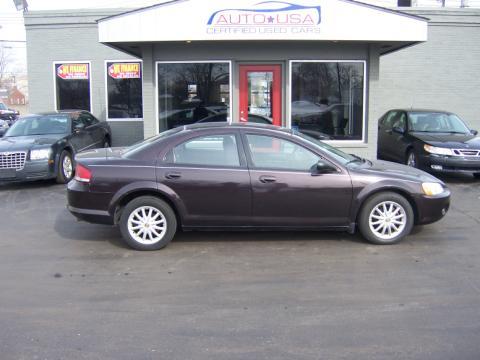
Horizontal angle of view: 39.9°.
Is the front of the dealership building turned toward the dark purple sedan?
yes

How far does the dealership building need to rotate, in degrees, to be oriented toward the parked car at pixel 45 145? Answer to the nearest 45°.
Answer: approximately 90° to its right

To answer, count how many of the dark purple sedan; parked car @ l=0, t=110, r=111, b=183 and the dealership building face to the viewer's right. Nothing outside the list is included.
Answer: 1

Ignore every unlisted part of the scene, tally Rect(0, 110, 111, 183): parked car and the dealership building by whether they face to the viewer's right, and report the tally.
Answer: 0

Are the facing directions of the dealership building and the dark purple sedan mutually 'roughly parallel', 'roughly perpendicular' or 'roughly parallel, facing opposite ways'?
roughly perpendicular

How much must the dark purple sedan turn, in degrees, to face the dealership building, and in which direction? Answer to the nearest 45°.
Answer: approximately 90° to its left

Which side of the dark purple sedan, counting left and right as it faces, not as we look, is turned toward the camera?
right

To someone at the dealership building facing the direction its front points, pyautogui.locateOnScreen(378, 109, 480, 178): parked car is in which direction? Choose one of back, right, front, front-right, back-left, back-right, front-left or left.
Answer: left

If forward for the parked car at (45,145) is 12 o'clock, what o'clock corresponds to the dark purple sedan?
The dark purple sedan is roughly at 10 o'clock from the parked car.

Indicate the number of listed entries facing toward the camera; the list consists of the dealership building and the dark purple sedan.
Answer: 1

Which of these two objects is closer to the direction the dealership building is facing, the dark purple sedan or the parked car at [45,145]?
the dark purple sedan

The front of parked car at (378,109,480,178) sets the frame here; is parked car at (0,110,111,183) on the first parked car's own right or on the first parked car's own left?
on the first parked car's own right

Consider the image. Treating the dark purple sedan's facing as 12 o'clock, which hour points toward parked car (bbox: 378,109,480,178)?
The parked car is roughly at 10 o'clock from the dark purple sedan.
